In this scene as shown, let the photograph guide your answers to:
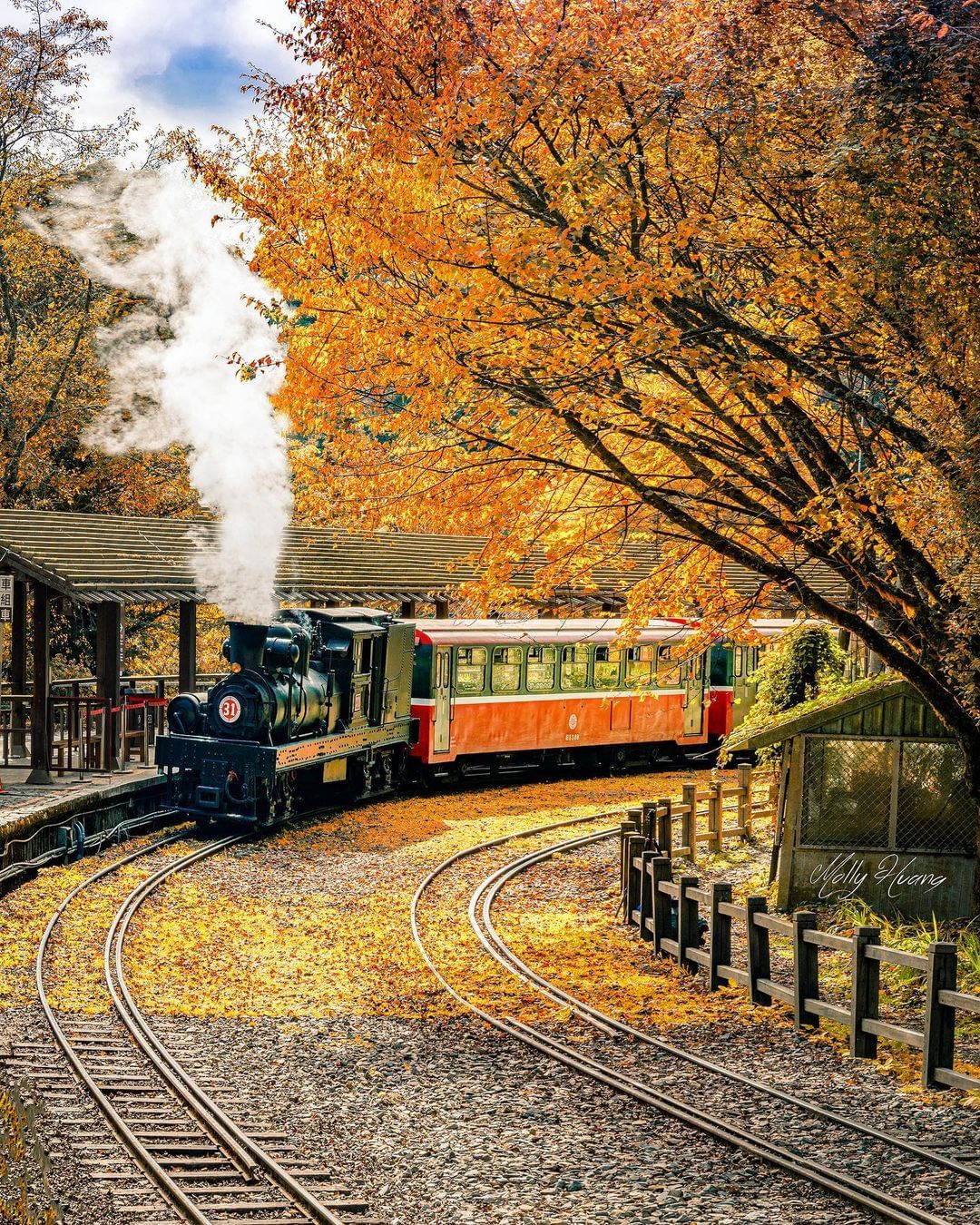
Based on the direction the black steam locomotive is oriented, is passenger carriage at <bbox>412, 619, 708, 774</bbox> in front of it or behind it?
behind

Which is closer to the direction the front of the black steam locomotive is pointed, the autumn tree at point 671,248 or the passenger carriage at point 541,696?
the autumn tree

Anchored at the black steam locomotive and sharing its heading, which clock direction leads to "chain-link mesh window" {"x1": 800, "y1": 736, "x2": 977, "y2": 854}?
The chain-link mesh window is roughly at 9 o'clock from the black steam locomotive.

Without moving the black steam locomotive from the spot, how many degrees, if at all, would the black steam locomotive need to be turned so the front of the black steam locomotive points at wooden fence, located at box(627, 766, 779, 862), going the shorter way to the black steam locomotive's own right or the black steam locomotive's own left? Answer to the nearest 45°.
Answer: approximately 135° to the black steam locomotive's own left

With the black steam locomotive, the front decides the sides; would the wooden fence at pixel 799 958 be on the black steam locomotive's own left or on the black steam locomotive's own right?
on the black steam locomotive's own left

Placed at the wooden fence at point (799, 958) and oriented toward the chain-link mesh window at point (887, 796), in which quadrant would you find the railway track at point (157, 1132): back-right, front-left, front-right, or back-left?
back-left

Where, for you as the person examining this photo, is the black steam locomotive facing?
facing the viewer and to the left of the viewer

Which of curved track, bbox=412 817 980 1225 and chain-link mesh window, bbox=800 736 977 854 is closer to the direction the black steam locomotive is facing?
the curved track
